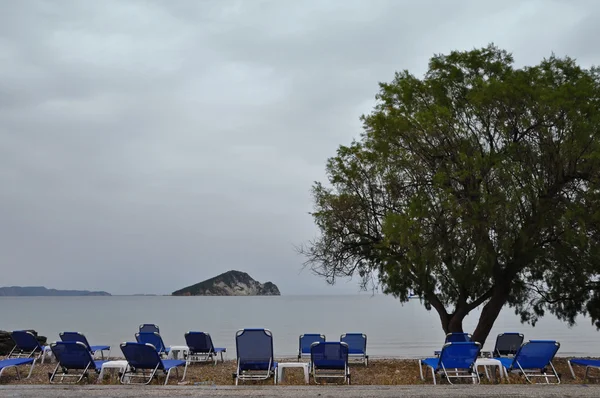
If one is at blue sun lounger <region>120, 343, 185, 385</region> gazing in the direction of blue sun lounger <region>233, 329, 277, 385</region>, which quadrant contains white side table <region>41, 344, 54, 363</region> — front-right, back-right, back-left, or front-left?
back-left

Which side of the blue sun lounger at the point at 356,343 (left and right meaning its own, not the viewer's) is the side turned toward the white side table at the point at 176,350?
left

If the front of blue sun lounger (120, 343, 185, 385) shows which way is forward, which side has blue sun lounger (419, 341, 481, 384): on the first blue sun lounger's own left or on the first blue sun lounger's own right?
on the first blue sun lounger's own right

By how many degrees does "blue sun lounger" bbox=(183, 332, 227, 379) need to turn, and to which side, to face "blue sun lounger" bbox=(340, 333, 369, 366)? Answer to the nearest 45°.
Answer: approximately 45° to its right

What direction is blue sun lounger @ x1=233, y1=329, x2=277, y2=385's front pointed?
away from the camera

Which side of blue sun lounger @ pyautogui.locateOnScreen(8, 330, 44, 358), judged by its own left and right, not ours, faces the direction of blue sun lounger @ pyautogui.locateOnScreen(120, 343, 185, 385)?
right

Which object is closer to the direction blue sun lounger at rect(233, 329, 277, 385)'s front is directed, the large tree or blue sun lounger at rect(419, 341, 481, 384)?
the large tree

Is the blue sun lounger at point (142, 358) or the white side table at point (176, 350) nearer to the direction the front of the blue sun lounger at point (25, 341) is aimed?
the white side table

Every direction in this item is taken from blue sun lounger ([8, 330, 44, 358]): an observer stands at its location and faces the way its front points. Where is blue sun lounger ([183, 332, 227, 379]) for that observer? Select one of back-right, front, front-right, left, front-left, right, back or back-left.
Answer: front-right

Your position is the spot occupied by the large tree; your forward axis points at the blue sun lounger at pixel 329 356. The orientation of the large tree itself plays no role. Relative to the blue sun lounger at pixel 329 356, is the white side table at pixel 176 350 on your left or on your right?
right

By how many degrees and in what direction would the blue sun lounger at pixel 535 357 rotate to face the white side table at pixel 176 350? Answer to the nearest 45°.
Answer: approximately 45° to its left
